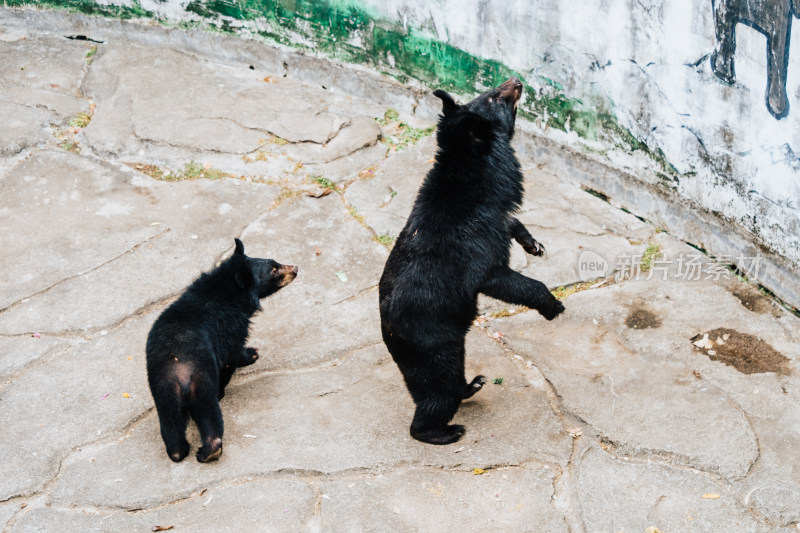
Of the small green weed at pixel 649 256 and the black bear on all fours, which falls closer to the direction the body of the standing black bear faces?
the small green weed

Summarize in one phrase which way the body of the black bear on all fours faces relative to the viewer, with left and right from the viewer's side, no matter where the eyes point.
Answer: facing away from the viewer and to the right of the viewer

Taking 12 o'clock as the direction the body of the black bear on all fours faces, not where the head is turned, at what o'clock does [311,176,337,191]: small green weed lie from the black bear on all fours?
The small green weed is roughly at 11 o'clock from the black bear on all fours.

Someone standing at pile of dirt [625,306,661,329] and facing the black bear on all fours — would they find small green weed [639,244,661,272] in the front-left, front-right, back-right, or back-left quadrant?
back-right

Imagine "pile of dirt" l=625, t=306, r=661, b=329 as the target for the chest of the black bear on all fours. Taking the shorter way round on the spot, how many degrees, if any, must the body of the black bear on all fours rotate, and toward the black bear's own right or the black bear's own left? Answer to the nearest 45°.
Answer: approximately 45° to the black bear's own right

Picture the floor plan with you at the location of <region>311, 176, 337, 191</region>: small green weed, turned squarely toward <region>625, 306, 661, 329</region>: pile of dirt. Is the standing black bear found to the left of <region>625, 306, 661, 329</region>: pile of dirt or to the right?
right

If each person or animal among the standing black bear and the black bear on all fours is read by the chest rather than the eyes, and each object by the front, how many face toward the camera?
0

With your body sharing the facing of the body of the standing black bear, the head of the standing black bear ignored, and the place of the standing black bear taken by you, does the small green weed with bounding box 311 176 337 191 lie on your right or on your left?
on your left
